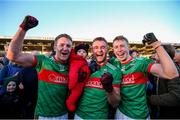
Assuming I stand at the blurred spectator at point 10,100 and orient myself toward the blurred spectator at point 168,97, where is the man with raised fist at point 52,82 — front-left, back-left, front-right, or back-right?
front-right

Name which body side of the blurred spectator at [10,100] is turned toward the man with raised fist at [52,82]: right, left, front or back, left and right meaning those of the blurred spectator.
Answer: front

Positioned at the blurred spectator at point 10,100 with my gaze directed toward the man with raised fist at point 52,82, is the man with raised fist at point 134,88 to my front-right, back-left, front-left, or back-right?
front-left

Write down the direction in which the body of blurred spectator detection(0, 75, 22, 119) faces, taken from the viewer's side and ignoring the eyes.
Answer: toward the camera

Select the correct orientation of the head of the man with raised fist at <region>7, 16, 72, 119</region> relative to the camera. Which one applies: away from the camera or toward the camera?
toward the camera

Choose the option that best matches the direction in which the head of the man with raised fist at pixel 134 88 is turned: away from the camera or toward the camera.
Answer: toward the camera

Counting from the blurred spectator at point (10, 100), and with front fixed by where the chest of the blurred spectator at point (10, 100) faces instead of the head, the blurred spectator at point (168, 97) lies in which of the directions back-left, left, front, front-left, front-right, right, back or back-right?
front-left

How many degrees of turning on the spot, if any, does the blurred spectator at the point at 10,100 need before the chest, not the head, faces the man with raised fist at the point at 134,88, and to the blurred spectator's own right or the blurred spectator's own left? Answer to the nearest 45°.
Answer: approximately 45° to the blurred spectator's own left

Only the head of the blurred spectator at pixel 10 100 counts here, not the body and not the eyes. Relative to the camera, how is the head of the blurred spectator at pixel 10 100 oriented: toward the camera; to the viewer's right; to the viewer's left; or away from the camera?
toward the camera
